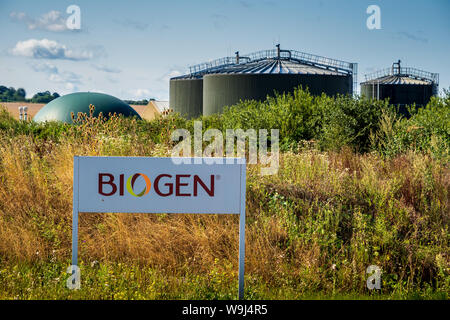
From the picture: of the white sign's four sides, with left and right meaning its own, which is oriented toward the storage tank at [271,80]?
back

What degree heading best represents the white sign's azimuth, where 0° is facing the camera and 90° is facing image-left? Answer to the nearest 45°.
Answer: approximately 0°

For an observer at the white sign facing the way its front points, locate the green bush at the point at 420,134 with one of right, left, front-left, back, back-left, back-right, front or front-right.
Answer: back-left

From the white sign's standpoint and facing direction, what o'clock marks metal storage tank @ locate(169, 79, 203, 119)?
The metal storage tank is roughly at 6 o'clock from the white sign.

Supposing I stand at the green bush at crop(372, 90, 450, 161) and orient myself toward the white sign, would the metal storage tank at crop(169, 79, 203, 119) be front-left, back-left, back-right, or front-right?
back-right
